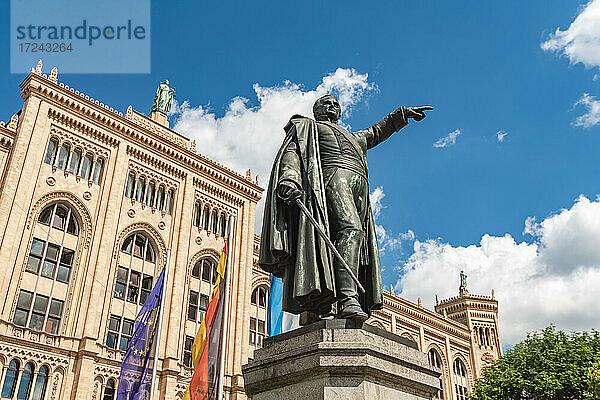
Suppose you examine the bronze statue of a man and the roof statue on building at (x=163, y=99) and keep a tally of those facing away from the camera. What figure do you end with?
0

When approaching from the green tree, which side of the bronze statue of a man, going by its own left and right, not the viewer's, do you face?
left

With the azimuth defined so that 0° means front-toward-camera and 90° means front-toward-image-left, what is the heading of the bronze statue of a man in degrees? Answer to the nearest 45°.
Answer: approximately 315°

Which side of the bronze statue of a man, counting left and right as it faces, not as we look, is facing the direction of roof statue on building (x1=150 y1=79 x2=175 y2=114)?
back

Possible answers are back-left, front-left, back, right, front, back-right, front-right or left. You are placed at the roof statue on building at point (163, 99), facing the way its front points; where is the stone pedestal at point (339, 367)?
front-right

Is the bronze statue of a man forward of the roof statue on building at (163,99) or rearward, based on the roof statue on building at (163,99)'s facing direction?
forward

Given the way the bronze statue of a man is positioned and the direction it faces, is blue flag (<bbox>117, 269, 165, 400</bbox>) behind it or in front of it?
behind
